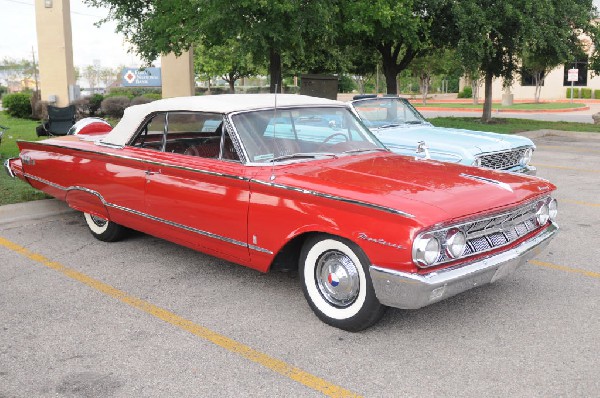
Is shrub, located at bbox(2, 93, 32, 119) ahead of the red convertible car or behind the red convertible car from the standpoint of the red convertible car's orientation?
behind

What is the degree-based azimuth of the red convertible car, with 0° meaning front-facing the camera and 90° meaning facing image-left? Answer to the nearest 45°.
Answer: approximately 315°

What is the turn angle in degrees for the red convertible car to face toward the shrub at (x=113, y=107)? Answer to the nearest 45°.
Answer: approximately 135° to its left

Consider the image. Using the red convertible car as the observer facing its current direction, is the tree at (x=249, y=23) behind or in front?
behind

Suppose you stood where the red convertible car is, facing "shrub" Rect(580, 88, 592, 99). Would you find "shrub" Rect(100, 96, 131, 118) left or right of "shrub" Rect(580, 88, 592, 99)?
left

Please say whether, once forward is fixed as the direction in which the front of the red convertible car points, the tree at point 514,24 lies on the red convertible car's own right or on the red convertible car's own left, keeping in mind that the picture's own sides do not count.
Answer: on the red convertible car's own left
